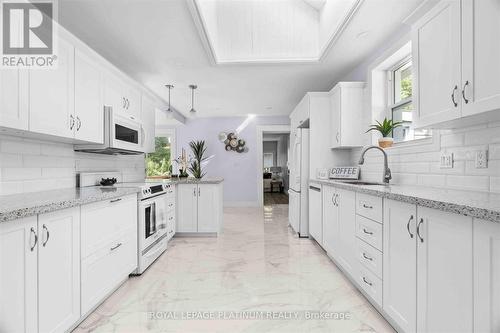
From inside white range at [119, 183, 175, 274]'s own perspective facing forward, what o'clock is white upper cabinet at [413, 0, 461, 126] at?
The white upper cabinet is roughly at 12 o'clock from the white range.

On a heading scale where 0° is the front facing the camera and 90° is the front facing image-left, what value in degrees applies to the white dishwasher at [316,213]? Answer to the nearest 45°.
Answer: approximately 90°

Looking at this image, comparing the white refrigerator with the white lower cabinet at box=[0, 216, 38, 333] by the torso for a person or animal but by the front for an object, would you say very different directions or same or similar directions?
very different directions

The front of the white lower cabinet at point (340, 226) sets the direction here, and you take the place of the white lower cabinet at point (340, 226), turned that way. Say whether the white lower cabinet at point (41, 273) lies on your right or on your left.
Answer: on your left

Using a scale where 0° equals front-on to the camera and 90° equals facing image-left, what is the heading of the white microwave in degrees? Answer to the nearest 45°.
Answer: approximately 315°

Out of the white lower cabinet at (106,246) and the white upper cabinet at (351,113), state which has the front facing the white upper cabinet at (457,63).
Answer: the white lower cabinet

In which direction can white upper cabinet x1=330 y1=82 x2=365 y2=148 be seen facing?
to the viewer's left
